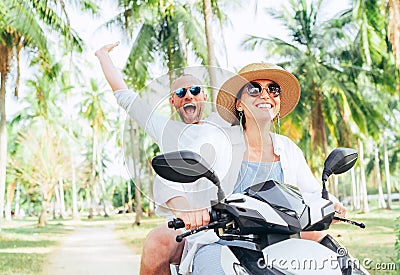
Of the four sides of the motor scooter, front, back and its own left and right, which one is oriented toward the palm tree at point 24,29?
back

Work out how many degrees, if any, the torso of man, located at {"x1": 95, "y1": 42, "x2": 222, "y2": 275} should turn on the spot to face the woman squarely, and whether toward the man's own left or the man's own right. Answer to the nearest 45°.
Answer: approximately 90° to the man's own left

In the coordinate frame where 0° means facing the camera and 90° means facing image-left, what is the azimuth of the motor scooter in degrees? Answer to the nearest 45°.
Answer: approximately 315°

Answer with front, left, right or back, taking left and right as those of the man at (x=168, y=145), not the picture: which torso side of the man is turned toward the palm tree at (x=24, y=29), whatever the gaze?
back
